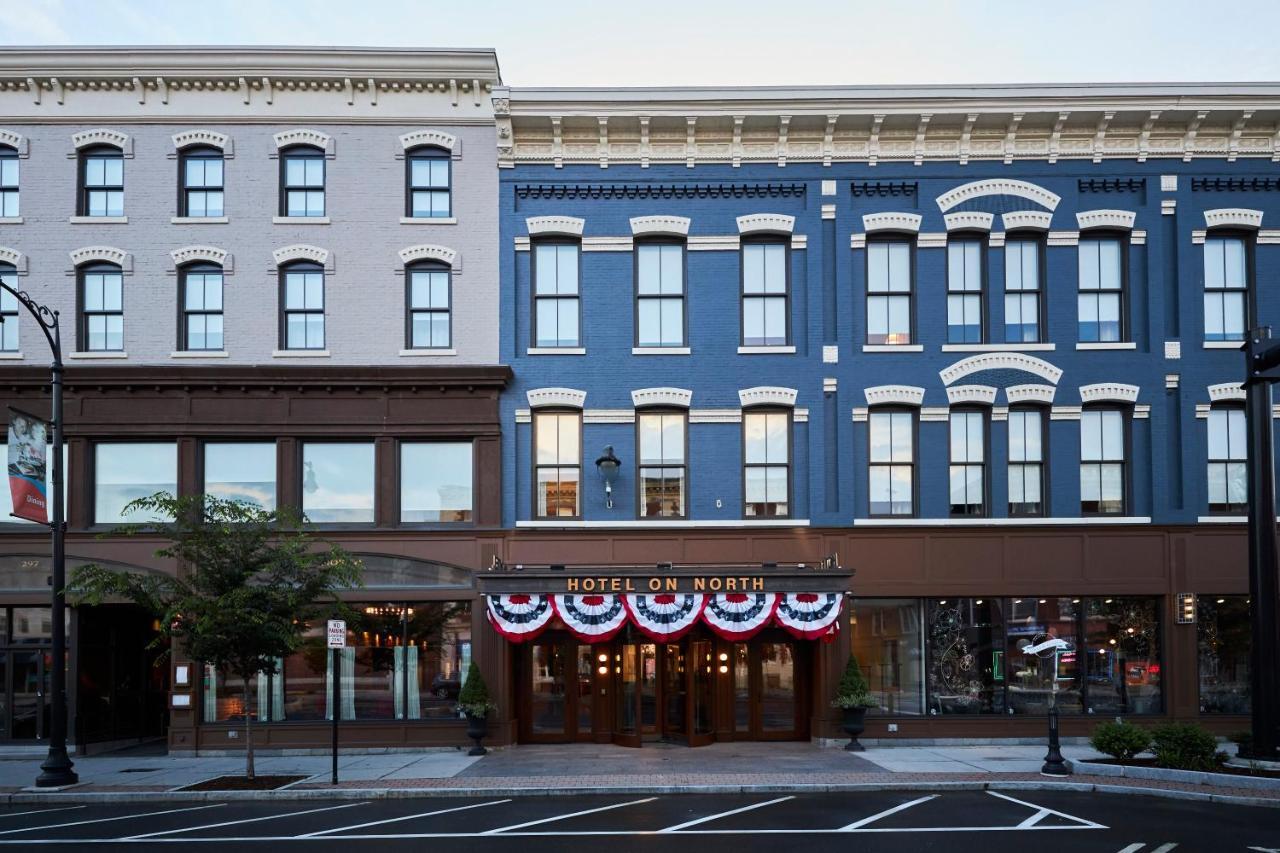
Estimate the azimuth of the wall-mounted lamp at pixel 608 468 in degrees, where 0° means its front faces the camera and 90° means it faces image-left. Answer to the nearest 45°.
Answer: approximately 0°

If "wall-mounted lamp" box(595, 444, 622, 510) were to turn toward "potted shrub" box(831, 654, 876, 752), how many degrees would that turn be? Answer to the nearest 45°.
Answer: approximately 90° to its left

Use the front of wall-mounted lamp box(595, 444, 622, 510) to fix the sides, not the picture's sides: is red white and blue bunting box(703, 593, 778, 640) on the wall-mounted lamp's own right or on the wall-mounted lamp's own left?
on the wall-mounted lamp's own left

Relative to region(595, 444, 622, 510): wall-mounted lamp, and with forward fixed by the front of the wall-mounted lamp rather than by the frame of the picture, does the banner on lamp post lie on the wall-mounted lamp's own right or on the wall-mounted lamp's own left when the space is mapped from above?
on the wall-mounted lamp's own right

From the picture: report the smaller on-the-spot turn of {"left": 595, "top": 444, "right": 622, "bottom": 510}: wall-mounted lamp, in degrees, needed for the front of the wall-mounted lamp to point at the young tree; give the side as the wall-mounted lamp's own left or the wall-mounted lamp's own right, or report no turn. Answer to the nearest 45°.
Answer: approximately 45° to the wall-mounted lamp's own right

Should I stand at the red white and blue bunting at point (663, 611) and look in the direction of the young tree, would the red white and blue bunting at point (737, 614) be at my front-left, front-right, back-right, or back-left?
back-left
